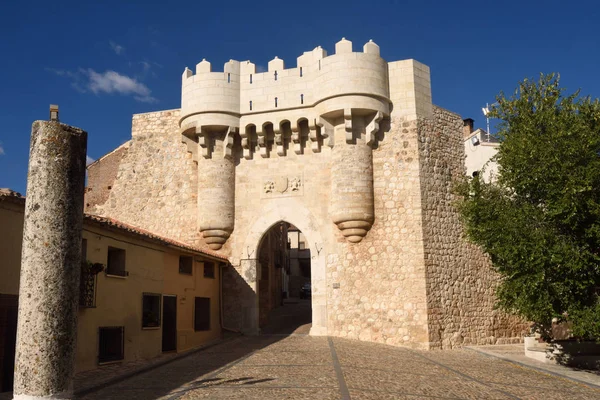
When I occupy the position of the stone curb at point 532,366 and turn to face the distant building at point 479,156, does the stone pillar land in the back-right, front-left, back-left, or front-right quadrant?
back-left

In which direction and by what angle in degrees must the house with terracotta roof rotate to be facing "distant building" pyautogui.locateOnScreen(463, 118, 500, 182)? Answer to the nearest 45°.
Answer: approximately 45° to its left

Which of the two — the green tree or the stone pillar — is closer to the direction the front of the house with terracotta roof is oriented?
the green tree

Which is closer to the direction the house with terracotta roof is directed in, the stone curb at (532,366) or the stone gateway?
the stone curb

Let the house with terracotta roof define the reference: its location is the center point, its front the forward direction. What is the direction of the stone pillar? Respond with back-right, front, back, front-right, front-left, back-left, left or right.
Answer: front-right

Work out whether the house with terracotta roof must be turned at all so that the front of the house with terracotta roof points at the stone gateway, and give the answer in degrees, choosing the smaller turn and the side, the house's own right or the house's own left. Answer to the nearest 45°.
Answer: approximately 45° to the house's own left

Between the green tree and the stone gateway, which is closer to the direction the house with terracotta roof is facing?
the green tree

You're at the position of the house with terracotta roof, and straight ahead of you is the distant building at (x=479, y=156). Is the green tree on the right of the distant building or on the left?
right

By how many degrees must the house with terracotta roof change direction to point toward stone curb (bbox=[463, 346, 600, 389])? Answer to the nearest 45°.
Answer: approximately 45° to its left

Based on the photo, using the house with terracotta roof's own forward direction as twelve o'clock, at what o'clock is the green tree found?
The green tree is roughly at 11 o'clock from the house with terracotta roof.

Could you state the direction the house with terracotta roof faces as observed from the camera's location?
facing the viewer and to the right of the viewer
